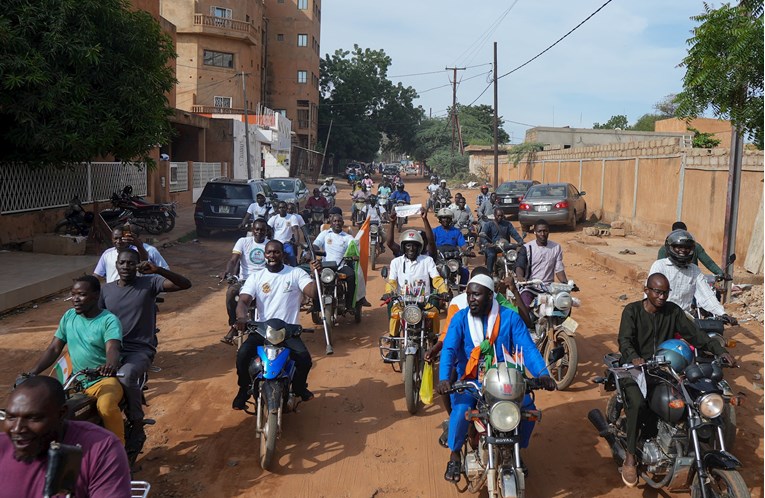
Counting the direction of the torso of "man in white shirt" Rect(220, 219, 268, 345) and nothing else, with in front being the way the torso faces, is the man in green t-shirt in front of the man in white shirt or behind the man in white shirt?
in front

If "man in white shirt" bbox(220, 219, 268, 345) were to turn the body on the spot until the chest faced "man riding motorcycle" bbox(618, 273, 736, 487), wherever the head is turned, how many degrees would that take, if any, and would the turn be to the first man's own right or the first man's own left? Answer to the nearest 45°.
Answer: approximately 45° to the first man's own left

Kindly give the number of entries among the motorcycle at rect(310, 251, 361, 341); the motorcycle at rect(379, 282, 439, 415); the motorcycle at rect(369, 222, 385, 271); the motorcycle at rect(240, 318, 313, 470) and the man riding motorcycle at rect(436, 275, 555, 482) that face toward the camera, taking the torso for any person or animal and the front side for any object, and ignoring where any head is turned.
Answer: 5

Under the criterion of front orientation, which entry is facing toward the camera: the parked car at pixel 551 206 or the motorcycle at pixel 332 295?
the motorcycle

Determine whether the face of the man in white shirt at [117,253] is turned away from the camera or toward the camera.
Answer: toward the camera

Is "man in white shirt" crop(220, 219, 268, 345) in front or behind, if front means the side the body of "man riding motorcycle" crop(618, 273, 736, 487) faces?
behind

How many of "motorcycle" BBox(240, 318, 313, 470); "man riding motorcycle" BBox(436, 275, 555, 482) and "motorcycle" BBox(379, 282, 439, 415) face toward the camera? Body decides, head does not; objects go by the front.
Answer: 3

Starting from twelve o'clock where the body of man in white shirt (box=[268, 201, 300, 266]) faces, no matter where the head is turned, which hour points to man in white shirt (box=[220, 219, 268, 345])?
man in white shirt (box=[220, 219, 268, 345]) is roughly at 12 o'clock from man in white shirt (box=[268, 201, 300, 266]).

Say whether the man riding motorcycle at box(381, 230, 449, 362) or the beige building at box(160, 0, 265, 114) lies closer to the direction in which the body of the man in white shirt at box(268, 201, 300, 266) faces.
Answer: the man riding motorcycle

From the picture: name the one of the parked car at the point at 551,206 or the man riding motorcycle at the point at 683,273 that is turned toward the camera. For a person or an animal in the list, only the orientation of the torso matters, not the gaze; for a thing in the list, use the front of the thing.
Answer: the man riding motorcycle

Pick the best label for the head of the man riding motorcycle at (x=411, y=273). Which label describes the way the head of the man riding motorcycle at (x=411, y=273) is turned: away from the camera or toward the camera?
toward the camera

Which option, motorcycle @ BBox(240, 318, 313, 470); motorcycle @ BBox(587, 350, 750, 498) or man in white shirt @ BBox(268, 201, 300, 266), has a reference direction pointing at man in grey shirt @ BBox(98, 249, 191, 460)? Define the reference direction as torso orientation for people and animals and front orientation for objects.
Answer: the man in white shirt

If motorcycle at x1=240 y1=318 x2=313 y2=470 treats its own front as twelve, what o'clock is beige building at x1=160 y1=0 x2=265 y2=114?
The beige building is roughly at 6 o'clock from the motorcycle.

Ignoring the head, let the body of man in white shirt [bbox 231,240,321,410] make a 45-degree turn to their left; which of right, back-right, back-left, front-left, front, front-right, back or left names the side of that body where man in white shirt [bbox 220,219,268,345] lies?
back-left

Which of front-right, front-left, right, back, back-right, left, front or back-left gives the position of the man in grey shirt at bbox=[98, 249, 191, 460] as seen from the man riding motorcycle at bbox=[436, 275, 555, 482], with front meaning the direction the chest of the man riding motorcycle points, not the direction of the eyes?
right

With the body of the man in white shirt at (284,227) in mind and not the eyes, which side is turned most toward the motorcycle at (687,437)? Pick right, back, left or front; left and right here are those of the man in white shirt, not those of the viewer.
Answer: front

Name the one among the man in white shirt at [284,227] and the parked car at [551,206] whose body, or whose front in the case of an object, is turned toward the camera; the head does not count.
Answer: the man in white shirt

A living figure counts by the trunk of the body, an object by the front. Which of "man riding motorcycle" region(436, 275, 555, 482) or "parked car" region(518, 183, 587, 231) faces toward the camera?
the man riding motorcycle

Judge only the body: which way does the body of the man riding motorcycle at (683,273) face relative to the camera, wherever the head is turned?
toward the camera

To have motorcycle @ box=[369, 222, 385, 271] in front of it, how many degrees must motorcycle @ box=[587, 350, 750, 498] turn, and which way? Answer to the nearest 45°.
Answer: approximately 180°
